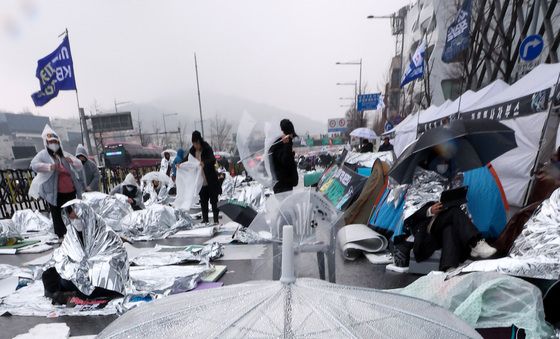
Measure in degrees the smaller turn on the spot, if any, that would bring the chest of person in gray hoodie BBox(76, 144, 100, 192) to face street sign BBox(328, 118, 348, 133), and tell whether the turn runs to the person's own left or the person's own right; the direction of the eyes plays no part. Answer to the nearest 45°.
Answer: approximately 180°

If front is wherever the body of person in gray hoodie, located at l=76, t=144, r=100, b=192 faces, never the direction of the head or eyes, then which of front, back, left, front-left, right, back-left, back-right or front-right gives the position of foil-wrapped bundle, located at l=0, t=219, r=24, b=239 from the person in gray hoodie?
front-right

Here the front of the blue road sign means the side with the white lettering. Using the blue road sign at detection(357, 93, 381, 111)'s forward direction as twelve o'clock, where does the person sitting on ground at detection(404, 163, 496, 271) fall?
The person sitting on ground is roughly at 12 o'clock from the blue road sign.

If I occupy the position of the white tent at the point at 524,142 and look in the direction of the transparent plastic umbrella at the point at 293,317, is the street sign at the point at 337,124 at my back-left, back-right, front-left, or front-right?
back-right

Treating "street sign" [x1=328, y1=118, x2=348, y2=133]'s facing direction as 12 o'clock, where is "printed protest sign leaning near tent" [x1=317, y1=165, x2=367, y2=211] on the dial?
The printed protest sign leaning near tent is roughly at 12 o'clock from the street sign.

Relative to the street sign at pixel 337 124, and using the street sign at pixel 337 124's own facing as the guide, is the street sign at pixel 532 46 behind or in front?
in front

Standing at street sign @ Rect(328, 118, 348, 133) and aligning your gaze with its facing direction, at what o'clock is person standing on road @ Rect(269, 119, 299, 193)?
The person standing on road is roughly at 12 o'clock from the street sign.

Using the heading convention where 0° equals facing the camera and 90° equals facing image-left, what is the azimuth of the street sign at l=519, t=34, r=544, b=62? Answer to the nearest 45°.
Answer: approximately 45°

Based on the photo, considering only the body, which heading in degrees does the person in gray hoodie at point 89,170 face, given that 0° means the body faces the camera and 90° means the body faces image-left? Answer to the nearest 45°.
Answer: approximately 45°
